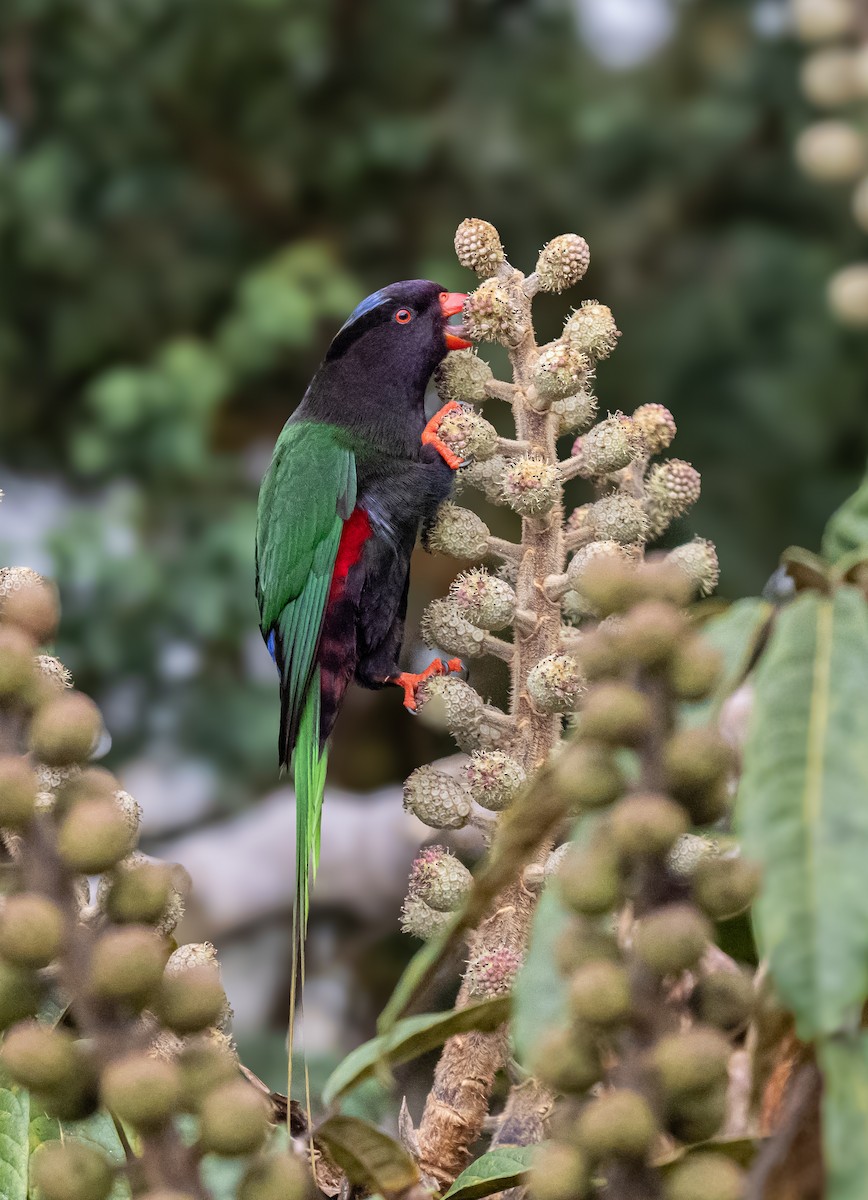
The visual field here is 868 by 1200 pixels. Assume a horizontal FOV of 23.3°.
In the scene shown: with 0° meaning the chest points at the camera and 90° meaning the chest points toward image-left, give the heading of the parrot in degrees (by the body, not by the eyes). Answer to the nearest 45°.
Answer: approximately 270°
